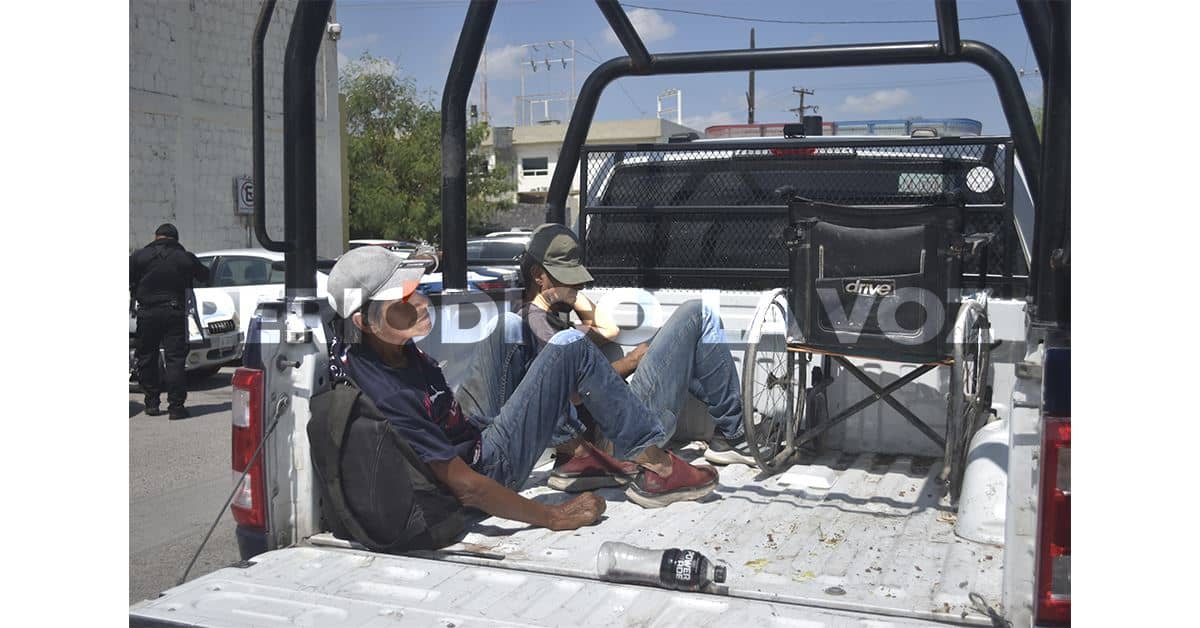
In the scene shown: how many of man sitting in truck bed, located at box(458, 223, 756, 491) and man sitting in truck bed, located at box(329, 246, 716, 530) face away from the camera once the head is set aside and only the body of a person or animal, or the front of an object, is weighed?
0

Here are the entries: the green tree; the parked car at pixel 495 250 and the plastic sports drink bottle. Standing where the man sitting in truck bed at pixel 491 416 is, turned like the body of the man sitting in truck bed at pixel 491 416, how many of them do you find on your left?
2

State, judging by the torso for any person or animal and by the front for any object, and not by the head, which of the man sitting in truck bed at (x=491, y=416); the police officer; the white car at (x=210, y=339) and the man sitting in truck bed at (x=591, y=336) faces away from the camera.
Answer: the police officer

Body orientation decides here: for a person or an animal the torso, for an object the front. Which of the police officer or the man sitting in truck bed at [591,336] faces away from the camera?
the police officer

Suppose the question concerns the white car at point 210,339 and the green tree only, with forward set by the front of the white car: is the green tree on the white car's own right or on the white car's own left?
on the white car's own left

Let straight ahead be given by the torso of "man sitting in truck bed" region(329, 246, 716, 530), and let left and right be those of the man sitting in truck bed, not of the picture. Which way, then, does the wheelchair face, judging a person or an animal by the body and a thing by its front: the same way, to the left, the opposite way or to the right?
to the left

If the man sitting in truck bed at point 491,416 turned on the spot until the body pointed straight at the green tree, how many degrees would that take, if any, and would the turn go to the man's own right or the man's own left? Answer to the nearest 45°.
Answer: approximately 90° to the man's own left

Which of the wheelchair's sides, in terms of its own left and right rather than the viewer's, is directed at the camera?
back

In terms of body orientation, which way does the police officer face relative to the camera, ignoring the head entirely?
away from the camera

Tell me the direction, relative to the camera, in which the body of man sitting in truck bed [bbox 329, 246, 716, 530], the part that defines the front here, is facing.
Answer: to the viewer's right

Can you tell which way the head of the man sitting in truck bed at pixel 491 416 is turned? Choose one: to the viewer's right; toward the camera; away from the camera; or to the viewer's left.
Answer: to the viewer's right

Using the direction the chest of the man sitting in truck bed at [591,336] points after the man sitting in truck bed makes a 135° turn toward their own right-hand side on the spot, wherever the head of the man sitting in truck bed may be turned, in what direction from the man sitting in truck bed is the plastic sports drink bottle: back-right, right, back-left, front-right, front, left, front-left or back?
front-left

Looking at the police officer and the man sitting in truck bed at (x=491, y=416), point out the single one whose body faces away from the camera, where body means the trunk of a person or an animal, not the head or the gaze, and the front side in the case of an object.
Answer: the police officer
